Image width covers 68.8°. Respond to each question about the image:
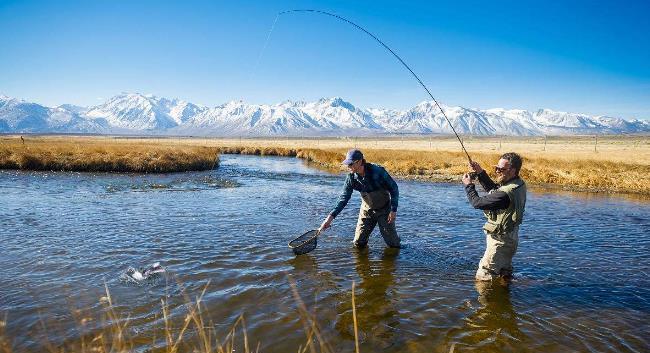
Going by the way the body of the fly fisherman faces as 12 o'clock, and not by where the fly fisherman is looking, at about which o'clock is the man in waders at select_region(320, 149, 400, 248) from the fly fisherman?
The man in waders is roughly at 1 o'clock from the fly fisherman.

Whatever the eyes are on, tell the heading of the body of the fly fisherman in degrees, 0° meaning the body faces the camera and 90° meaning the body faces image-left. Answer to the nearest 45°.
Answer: approximately 90°

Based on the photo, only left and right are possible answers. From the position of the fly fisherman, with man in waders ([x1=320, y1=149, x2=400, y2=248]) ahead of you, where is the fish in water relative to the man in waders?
left

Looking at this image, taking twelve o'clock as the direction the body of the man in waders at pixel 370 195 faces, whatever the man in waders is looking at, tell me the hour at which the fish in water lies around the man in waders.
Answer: The fish in water is roughly at 1 o'clock from the man in waders.

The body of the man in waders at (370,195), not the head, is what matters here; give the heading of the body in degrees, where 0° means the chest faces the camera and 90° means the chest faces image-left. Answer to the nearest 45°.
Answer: approximately 45°

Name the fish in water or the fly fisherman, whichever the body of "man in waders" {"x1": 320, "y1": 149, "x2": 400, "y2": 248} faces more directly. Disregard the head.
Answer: the fish in water

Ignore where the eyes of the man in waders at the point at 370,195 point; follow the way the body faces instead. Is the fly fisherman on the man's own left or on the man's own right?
on the man's own left
